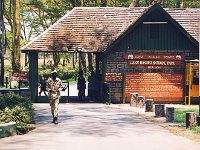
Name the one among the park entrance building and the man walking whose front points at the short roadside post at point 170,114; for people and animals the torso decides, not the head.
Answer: the park entrance building

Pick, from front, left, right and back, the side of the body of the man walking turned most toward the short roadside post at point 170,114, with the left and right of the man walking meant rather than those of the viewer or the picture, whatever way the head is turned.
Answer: left

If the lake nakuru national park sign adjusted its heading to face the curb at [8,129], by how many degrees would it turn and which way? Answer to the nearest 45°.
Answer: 0° — it already faces it

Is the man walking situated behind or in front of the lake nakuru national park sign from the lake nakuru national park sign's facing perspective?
in front

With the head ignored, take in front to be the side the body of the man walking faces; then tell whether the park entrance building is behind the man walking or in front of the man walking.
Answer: behind

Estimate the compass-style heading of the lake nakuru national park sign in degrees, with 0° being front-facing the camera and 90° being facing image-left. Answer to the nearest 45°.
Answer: approximately 0°
